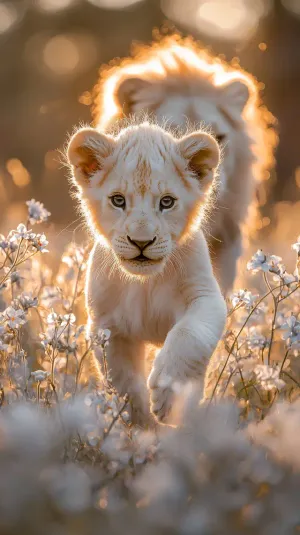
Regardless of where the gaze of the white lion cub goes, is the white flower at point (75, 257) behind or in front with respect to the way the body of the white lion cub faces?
behind

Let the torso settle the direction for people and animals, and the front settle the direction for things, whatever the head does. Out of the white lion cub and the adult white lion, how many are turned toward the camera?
2

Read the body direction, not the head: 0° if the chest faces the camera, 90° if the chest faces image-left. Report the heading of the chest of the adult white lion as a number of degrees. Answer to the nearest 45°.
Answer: approximately 0°

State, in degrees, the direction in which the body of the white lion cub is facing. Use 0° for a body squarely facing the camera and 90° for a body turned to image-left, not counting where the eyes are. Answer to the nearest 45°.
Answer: approximately 0°
